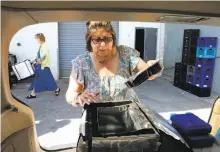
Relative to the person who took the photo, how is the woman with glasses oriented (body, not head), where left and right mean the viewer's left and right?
facing the viewer

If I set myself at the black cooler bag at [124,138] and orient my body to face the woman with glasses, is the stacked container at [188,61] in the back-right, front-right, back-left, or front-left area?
front-right

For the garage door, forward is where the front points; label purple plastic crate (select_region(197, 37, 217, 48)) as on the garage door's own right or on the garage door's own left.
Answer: on the garage door's own left

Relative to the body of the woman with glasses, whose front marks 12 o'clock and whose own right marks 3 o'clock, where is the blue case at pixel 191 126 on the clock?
The blue case is roughly at 10 o'clock from the woman with glasses.

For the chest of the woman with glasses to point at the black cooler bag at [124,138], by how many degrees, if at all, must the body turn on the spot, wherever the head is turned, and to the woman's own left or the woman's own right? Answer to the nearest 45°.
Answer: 0° — they already face it

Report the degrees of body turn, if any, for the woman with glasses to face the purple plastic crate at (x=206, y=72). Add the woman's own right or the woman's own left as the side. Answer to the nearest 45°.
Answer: approximately 135° to the woman's own left

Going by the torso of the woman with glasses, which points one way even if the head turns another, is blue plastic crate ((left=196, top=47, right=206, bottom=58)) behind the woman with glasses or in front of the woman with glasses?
behind

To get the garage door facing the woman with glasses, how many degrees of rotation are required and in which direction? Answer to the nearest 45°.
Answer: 0° — it already faces them

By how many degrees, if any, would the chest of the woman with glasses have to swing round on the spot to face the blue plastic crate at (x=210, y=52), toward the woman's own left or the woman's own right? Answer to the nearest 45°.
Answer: approximately 135° to the woman's own left

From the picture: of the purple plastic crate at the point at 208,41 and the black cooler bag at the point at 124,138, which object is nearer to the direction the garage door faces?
the black cooler bag

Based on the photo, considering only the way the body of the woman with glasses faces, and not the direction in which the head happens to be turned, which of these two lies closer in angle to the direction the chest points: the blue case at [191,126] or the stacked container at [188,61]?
the blue case

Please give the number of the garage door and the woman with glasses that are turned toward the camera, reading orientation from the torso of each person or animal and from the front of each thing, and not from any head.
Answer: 2
